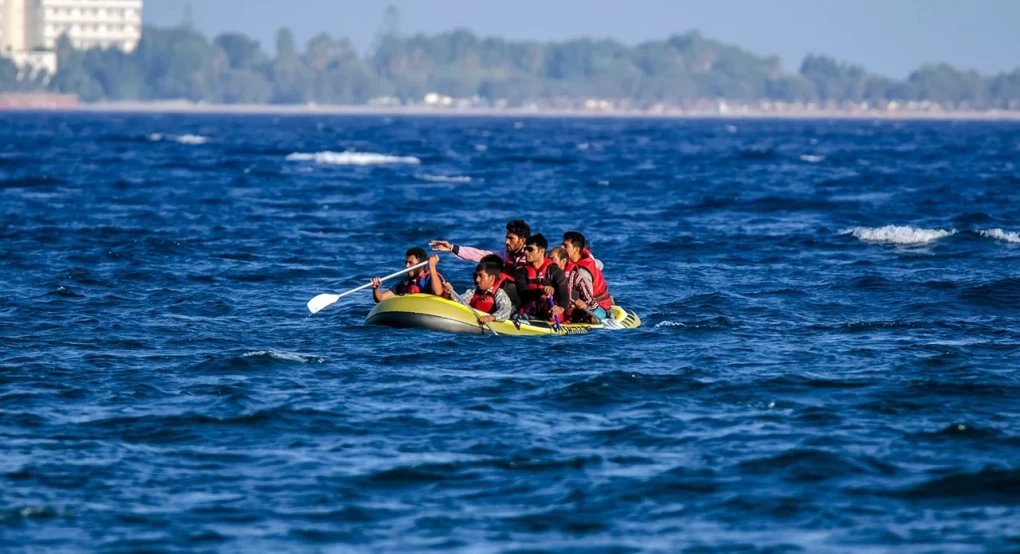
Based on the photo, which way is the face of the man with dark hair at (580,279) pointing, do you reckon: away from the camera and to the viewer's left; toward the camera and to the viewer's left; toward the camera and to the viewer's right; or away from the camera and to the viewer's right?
toward the camera and to the viewer's left

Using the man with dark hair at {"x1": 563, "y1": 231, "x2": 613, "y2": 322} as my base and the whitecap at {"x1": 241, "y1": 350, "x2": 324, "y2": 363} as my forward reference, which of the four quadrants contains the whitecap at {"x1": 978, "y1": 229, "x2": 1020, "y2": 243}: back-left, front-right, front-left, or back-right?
back-right

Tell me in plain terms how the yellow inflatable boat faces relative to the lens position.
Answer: facing to the left of the viewer

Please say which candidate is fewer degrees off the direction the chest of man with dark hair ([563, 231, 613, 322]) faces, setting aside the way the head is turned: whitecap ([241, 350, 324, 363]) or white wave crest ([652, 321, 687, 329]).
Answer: the whitecap

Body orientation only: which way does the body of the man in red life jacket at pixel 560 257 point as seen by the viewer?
to the viewer's left

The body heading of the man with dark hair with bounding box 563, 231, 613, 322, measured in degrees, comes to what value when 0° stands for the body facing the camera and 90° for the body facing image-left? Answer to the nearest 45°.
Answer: approximately 90°

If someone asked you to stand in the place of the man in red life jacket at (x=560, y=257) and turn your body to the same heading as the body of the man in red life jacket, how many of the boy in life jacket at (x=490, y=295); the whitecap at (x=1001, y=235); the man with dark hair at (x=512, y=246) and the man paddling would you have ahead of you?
3

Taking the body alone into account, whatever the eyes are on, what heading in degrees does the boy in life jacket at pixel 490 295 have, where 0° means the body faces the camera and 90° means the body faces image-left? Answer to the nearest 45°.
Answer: approximately 45°

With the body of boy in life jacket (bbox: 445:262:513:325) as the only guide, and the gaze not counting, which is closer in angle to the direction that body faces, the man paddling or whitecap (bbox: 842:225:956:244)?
the man paddling
